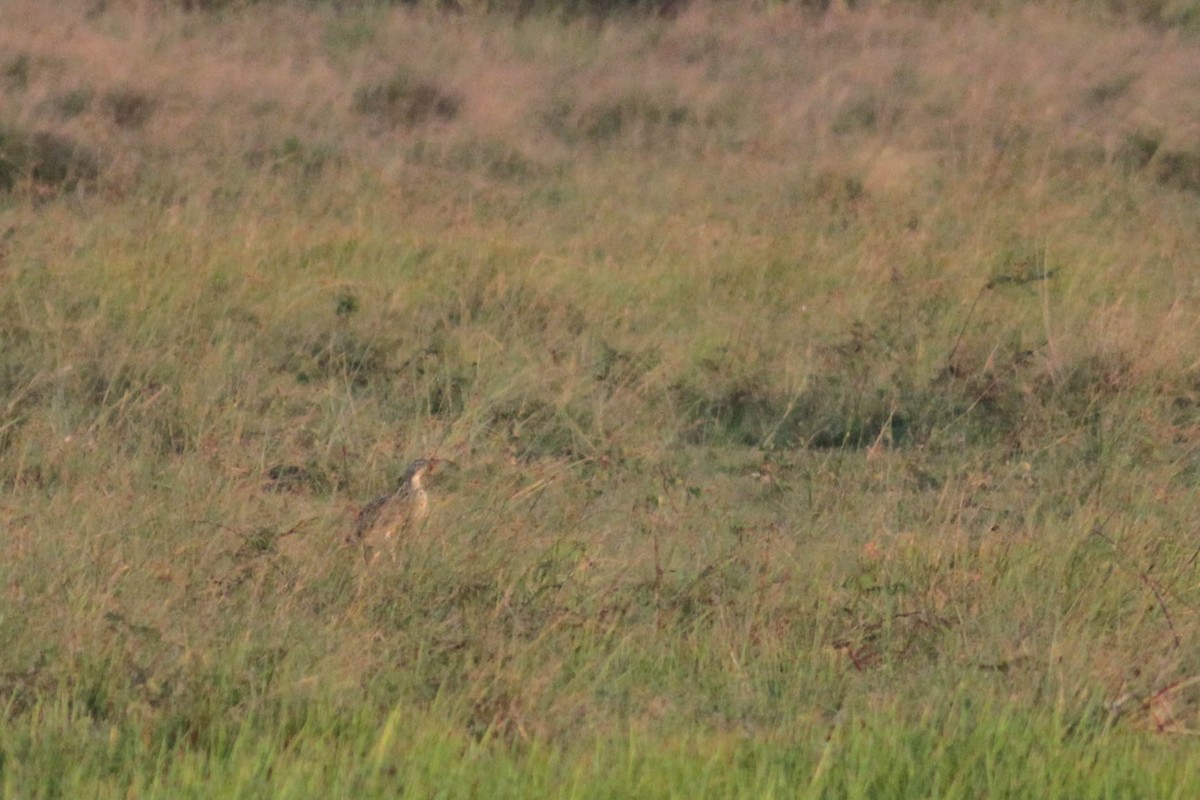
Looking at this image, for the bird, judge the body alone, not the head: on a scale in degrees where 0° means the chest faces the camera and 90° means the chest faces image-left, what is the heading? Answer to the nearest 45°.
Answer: approximately 270°
